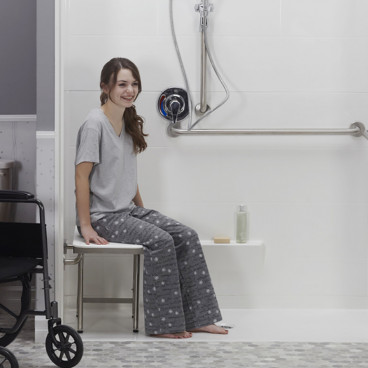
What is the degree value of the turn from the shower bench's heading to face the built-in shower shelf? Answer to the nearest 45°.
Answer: approximately 45° to its left

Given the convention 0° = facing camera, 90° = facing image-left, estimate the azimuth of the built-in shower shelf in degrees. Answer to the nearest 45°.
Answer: approximately 0°

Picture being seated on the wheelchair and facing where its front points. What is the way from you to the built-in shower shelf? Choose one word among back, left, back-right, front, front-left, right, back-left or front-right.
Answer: left

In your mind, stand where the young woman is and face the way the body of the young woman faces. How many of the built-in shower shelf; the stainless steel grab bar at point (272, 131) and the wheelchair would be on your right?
1

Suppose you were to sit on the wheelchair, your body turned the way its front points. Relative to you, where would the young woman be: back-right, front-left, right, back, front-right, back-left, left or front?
left

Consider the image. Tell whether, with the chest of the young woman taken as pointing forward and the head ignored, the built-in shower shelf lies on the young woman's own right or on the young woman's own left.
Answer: on the young woman's own left

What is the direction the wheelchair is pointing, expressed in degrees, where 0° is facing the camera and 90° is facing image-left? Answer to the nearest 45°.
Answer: approximately 315°
